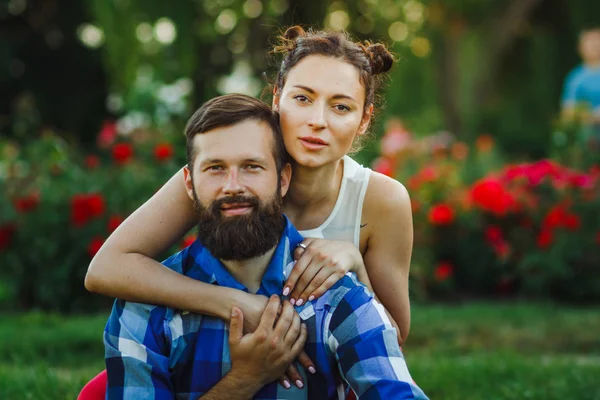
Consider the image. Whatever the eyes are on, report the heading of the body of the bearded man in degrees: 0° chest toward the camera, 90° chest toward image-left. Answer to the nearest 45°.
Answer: approximately 0°

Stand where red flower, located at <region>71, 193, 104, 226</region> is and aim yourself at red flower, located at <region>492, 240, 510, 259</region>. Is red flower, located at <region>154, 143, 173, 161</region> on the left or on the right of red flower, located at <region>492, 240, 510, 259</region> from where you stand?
left

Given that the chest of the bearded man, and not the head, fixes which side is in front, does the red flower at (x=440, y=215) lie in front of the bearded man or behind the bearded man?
behind

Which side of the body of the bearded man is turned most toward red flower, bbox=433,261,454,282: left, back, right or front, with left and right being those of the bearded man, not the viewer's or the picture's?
back

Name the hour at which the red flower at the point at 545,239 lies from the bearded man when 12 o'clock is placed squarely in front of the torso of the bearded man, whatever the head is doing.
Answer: The red flower is roughly at 7 o'clock from the bearded man.

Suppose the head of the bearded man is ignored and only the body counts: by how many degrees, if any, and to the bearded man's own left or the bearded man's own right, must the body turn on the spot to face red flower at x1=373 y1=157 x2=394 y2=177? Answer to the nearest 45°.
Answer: approximately 180°

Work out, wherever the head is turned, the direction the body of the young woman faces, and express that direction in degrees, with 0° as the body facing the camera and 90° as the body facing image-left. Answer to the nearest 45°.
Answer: approximately 0°

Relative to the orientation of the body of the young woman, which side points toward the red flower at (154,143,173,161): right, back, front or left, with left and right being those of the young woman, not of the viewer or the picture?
back

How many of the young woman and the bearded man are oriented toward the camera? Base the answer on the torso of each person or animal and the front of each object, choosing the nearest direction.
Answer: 2

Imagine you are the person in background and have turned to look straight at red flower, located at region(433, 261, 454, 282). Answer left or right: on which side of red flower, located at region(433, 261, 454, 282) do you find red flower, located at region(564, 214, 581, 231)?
left

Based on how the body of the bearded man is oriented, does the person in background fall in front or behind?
behind
